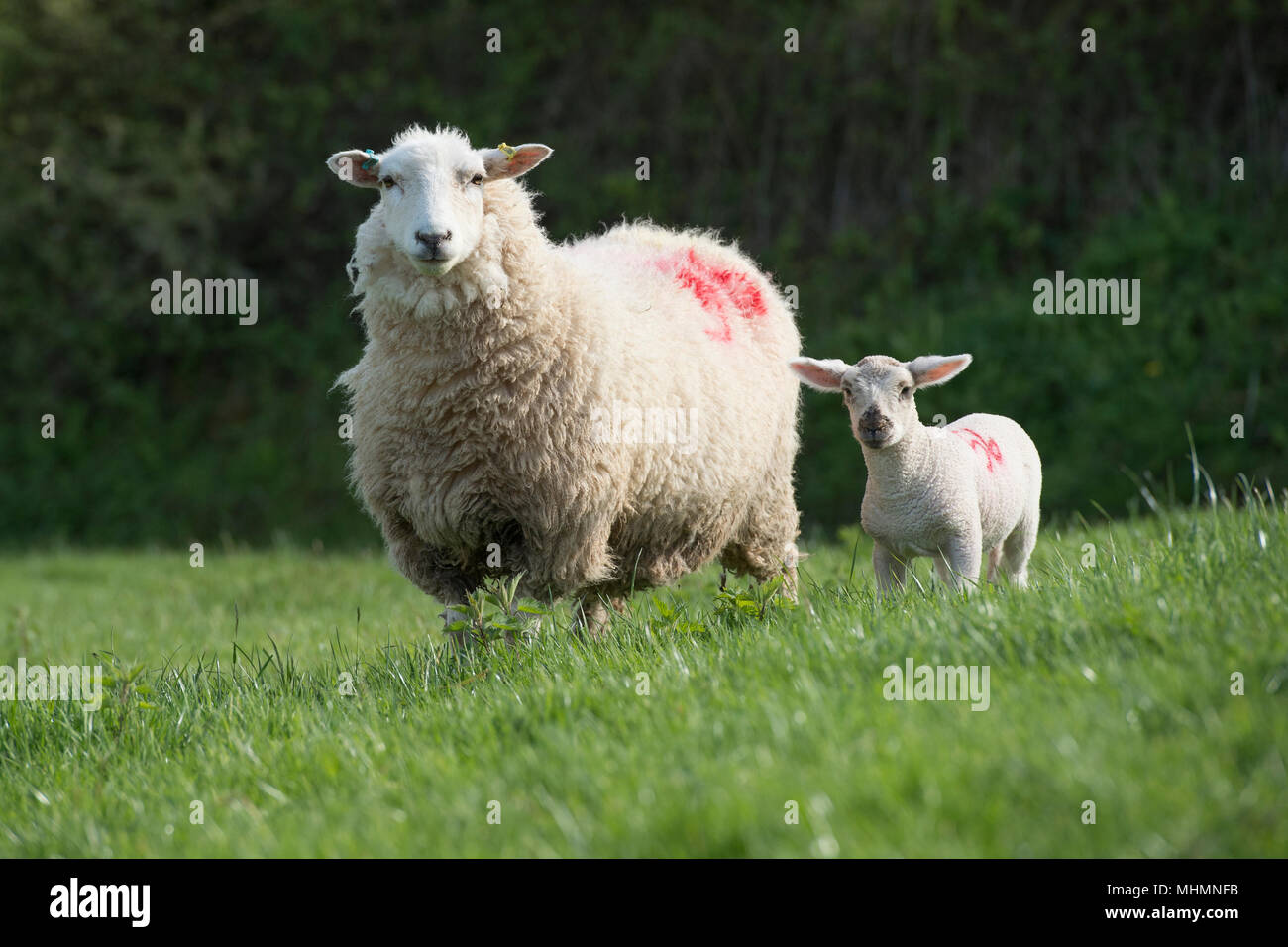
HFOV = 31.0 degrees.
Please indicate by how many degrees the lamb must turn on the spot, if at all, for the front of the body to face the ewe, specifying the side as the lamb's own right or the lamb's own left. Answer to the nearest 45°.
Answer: approximately 45° to the lamb's own right

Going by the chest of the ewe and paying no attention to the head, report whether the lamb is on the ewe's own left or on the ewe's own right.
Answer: on the ewe's own left

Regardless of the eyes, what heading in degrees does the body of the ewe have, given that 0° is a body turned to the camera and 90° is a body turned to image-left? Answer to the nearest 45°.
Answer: approximately 45°

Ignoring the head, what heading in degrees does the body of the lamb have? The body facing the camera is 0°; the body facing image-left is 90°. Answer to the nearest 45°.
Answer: approximately 45°
